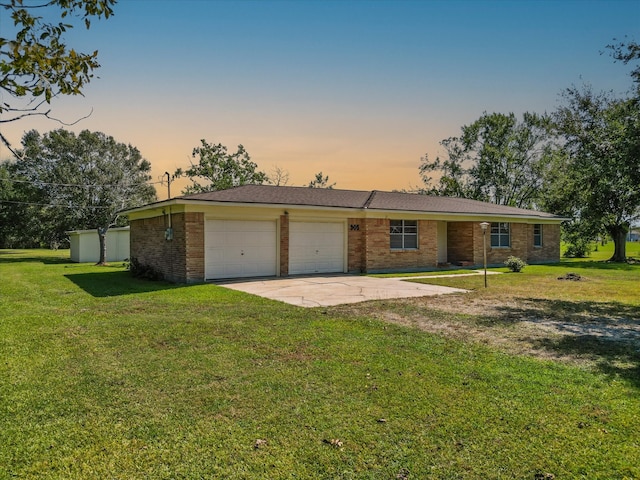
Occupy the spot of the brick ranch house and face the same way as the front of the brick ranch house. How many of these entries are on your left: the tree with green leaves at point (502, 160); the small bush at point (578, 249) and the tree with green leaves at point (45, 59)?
2

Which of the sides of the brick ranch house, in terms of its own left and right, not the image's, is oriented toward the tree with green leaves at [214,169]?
back

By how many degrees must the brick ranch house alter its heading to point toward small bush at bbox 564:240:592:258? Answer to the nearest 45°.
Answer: approximately 90° to its left

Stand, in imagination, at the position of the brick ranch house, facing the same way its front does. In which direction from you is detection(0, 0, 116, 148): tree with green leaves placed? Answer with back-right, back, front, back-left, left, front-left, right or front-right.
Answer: front-right

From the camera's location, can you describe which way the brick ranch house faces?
facing the viewer and to the right of the viewer

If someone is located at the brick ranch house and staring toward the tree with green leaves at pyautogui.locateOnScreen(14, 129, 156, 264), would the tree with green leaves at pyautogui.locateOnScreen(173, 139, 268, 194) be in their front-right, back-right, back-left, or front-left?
front-right

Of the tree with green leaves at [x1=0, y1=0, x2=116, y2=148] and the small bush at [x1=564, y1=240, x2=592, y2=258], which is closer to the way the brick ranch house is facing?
the tree with green leaves
